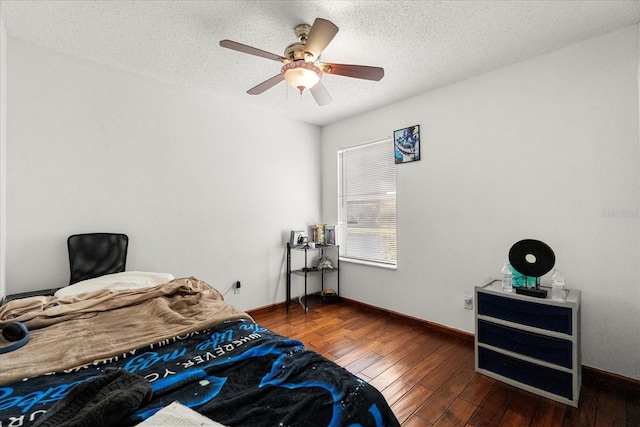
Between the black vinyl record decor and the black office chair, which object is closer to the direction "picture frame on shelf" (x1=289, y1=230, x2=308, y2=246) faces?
the black vinyl record decor

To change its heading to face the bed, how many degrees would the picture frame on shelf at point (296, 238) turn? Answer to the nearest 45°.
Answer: approximately 45° to its right

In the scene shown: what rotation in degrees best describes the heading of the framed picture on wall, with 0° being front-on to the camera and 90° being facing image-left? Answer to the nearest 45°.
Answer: approximately 45°

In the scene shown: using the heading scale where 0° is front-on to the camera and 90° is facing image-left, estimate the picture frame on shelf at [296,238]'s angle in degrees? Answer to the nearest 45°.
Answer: approximately 315°

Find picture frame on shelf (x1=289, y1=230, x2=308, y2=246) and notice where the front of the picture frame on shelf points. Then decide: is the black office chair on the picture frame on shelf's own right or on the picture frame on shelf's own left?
on the picture frame on shelf's own right

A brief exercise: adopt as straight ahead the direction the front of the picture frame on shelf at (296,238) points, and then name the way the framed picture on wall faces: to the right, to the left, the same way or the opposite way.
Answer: to the right

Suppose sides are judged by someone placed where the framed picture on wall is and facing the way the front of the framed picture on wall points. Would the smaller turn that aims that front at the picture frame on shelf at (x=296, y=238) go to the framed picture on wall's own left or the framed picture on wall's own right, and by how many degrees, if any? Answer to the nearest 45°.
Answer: approximately 45° to the framed picture on wall's own right

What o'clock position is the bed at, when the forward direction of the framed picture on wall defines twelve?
The bed is roughly at 11 o'clock from the framed picture on wall.

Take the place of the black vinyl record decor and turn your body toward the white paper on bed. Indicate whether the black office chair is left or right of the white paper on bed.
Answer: right

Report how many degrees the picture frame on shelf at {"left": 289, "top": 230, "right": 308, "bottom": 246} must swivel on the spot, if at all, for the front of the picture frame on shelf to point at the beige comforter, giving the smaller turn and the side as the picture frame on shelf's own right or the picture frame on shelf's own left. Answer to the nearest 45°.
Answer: approximately 90° to the picture frame on shelf's own right

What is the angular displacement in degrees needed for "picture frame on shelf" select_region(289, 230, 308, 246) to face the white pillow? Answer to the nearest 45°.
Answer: approximately 90° to its right
